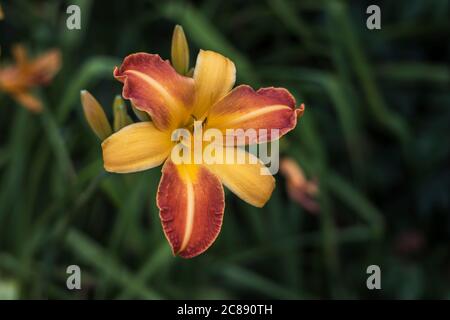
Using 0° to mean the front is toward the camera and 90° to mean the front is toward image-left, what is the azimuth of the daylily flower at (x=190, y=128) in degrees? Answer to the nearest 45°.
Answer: approximately 0°

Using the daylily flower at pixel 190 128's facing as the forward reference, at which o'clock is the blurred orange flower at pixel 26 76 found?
The blurred orange flower is roughly at 5 o'clock from the daylily flower.

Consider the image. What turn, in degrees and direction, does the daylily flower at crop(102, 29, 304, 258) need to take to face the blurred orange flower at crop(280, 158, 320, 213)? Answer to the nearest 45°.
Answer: approximately 180°
